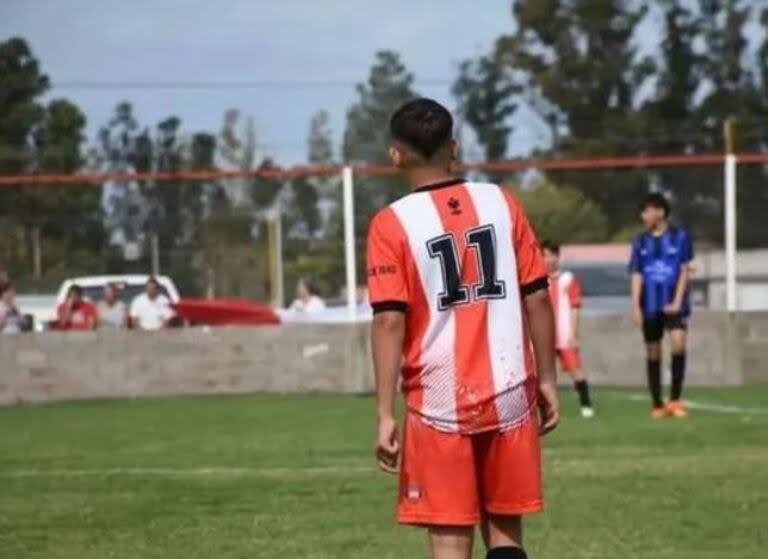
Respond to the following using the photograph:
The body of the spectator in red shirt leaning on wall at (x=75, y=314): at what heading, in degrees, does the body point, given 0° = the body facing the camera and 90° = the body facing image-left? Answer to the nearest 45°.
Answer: approximately 0°

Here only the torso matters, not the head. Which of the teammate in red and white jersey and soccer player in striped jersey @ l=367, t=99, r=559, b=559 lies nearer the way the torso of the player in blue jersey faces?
the soccer player in striped jersey

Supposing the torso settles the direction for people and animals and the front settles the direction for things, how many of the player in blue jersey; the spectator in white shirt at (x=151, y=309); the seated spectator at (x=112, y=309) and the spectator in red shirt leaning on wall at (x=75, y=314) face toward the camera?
4

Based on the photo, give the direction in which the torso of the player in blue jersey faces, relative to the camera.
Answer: toward the camera

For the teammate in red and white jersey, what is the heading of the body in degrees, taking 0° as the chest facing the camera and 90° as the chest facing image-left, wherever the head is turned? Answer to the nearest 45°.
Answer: approximately 45°

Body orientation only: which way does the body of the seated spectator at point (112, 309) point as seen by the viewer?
toward the camera

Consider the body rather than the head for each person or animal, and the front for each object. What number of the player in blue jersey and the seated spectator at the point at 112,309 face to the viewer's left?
0

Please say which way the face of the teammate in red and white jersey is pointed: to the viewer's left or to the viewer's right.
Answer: to the viewer's left

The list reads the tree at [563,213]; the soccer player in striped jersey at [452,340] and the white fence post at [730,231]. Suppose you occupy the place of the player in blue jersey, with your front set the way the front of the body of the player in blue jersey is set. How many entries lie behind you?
2
